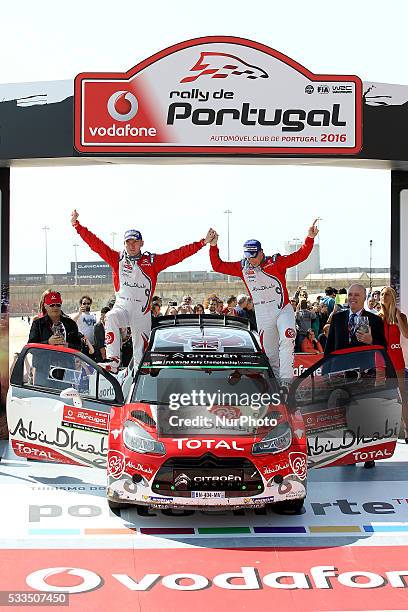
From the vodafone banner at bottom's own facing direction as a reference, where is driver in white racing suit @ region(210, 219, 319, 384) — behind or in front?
behind

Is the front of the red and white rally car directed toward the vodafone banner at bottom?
yes

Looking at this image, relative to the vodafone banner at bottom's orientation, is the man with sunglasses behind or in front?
behind

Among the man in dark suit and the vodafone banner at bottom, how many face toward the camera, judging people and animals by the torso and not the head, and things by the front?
2

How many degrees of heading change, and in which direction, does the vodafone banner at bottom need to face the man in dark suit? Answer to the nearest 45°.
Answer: approximately 135° to its left

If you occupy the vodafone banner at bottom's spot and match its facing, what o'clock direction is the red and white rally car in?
The red and white rally car is roughly at 6 o'clock from the vodafone banner at bottom.

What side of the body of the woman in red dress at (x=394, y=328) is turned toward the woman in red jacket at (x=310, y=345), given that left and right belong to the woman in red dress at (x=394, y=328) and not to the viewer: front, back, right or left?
right
